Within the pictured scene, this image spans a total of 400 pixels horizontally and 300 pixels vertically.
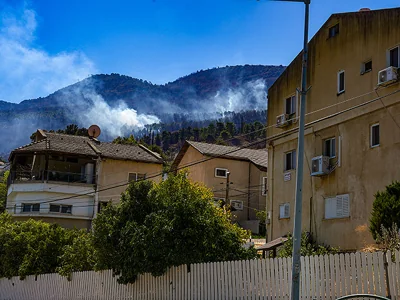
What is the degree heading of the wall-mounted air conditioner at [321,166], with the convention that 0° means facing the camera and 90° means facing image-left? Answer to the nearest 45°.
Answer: approximately 45°

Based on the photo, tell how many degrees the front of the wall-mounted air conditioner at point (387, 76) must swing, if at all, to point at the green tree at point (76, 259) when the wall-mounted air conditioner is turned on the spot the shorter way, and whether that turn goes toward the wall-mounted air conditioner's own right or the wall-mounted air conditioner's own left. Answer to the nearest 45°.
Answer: approximately 45° to the wall-mounted air conditioner's own right

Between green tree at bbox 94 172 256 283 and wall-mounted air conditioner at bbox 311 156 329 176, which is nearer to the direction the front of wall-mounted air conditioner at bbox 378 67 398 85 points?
the green tree

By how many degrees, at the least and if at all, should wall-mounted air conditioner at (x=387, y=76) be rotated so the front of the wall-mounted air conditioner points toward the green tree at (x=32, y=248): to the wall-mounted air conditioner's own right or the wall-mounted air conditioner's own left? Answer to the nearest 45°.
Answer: approximately 45° to the wall-mounted air conditioner's own right

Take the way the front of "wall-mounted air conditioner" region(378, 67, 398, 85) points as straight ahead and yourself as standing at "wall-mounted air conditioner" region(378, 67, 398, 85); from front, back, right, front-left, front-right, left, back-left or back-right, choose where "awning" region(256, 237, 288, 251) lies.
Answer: right

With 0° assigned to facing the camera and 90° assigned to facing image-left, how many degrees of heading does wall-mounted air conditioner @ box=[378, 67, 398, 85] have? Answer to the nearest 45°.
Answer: approximately 45°

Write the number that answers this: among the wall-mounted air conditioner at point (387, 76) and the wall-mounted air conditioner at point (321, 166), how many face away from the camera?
0

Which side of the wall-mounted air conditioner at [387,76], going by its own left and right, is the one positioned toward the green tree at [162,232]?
front

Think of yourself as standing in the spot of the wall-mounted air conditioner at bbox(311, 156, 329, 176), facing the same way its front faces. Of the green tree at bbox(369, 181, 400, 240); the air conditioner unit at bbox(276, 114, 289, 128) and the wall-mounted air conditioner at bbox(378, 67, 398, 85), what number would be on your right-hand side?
1

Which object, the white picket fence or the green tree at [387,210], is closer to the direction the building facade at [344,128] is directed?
the white picket fence

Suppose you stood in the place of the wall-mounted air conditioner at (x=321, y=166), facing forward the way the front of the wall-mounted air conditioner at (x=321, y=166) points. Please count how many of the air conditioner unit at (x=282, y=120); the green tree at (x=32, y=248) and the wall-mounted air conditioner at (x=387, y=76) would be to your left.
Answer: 1

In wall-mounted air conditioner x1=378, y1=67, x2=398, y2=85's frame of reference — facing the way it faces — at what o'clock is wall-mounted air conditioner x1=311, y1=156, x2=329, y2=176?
wall-mounted air conditioner x1=311, y1=156, x2=329, y2=176 is roughly at 3 o'clock from wall-mounted air conditioner x1=378, y1=67, x2=398, y2=85.

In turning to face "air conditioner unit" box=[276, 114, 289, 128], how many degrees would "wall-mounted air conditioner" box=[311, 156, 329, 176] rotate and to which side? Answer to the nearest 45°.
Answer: approximately 90° to its right

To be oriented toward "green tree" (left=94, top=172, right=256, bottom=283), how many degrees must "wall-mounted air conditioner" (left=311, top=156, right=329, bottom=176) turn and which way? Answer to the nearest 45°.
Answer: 0° — it already faces it
